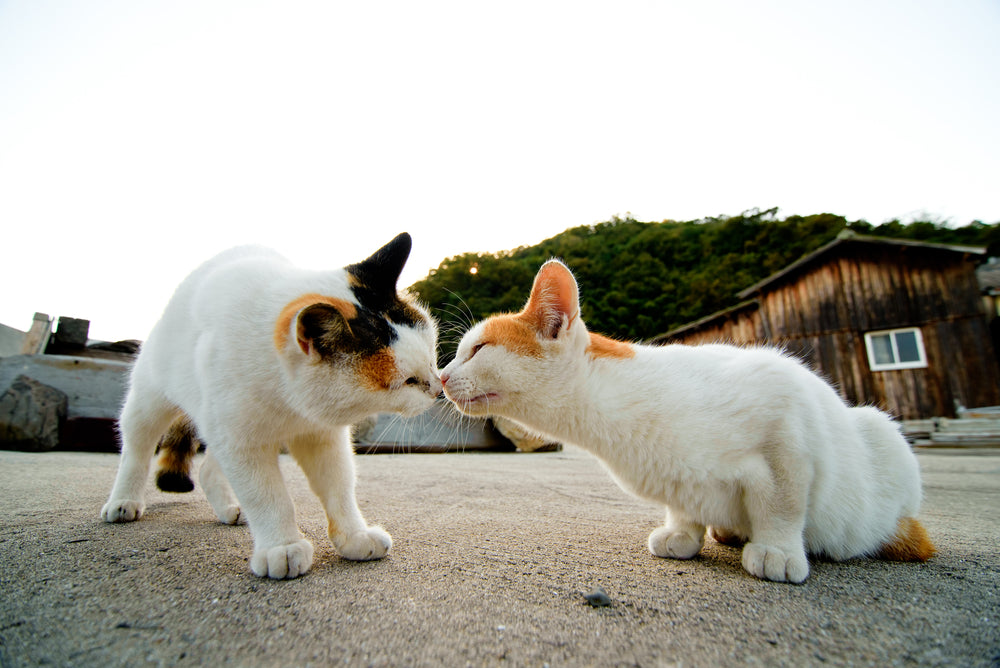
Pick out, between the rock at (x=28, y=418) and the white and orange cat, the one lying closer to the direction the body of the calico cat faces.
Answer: the white and orange cat

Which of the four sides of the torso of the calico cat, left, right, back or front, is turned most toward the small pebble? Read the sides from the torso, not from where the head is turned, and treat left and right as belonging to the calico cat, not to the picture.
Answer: front

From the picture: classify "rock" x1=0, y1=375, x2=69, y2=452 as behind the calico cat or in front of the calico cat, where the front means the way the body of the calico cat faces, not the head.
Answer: behind

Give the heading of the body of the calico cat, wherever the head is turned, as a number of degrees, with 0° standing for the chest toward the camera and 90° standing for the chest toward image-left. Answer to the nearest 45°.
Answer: approximately 315°

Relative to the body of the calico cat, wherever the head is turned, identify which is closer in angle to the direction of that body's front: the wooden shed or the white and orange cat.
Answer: the white and orange cat

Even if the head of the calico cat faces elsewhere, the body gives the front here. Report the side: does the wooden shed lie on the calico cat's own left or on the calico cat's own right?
on the calico cat's own left
